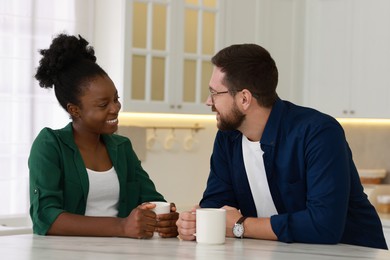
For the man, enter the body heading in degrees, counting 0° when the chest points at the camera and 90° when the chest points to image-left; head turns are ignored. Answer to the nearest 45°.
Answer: approximately 45°

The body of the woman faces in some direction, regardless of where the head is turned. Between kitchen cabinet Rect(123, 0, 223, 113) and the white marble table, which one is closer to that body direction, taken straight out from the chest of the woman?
the white marble table

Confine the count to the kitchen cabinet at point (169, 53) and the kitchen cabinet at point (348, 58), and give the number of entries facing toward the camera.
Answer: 2

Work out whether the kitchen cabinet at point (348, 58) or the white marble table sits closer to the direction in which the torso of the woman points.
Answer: the white marble table

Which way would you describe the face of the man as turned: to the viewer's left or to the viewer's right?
to the viewer's left

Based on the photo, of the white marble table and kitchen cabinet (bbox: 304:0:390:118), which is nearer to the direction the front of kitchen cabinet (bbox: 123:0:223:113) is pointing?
the white marble table

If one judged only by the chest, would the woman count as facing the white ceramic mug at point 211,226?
yes

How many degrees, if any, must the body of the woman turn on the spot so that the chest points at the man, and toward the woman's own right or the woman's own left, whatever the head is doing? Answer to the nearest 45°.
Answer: approximately 45° to the woman's own left

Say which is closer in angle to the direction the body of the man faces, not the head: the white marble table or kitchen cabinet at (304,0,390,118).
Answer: the white marble table

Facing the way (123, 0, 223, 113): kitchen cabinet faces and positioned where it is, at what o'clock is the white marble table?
The white marble table is roughly at 12 o'clock from the kitchen cabinet.

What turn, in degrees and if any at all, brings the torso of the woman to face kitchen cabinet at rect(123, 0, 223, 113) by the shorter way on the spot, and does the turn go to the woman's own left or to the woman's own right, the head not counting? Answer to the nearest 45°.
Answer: approximately 135° to the woman's own left

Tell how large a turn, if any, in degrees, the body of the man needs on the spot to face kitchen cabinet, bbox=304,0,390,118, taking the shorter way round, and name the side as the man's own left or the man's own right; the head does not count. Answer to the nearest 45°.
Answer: approximately 135° to the man's own right

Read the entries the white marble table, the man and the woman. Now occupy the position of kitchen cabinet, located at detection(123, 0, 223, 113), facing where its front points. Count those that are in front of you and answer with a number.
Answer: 3
